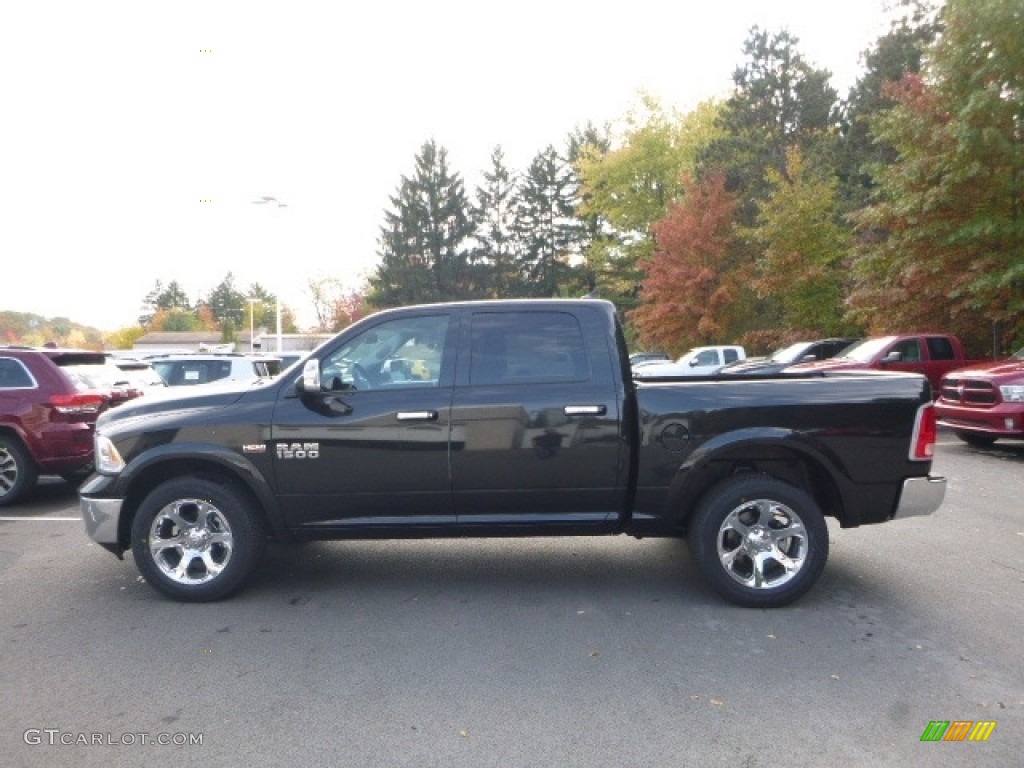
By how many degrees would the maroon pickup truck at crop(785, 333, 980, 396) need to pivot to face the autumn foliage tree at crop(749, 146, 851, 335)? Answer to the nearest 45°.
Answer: approximately 135° to its right

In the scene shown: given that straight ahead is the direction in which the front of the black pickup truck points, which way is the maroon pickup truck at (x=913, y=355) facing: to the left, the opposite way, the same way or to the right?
the same way

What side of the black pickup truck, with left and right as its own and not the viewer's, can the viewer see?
left

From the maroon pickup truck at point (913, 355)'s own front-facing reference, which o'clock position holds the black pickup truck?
The black pickup truck is roughly at 11 o'clock from the maroon pickup truck.

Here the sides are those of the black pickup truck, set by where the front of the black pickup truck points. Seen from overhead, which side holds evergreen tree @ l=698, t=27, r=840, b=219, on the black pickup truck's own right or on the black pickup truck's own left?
on the black pickup truck's own right

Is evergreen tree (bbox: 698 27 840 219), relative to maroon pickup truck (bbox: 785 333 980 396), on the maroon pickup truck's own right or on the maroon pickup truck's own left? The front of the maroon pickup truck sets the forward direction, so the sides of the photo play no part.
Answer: on the maroon pickup truck's own right

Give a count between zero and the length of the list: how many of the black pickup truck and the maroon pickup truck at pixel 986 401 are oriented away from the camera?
0

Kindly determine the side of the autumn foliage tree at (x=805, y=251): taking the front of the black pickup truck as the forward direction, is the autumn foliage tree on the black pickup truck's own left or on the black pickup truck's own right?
on the black pickup truck's own right

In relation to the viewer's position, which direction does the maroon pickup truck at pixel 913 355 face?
facing the viewer and to the left of the viewer

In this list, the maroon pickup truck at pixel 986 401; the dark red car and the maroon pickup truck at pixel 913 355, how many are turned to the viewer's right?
0

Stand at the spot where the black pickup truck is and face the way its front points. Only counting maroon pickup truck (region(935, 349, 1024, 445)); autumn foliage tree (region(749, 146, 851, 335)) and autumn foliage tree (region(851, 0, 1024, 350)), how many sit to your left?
0

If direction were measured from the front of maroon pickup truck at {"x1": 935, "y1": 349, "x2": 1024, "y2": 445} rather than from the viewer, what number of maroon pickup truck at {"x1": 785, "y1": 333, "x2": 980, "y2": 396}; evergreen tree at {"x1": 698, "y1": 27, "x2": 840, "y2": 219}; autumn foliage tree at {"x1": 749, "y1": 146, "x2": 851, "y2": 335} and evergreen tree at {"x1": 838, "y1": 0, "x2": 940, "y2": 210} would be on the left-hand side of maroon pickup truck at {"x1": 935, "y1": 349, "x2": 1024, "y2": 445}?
0

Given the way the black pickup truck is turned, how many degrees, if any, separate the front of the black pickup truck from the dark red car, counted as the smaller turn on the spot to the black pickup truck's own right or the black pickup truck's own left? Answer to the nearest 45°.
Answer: approximately 45° to the black pickup truck's own right
